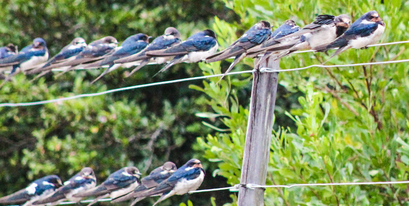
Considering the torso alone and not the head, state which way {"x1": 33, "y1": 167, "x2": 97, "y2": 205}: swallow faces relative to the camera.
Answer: to the viewer's right

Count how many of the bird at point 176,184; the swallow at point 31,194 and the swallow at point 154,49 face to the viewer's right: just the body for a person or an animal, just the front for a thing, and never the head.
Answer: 3

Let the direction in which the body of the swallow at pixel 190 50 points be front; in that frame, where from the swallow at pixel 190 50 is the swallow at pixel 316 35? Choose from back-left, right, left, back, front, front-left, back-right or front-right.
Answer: front-right

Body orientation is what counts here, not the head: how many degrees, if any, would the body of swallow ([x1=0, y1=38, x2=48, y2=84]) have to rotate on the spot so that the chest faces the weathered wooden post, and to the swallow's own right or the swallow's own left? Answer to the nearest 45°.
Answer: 0° — it already faces it

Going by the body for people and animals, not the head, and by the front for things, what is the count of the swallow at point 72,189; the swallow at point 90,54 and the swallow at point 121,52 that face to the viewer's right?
3

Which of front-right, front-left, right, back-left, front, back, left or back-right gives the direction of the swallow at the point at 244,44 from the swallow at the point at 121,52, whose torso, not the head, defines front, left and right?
front-right

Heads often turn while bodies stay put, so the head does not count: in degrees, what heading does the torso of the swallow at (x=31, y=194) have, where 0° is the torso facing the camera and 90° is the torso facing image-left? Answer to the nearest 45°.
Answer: approximately 270°

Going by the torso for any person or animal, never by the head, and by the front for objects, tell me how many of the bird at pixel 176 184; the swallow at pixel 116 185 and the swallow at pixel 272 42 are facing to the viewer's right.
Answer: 3

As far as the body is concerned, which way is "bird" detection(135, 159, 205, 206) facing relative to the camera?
to the viewer's right

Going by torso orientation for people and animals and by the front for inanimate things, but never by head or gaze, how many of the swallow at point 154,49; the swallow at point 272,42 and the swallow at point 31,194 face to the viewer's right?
3
